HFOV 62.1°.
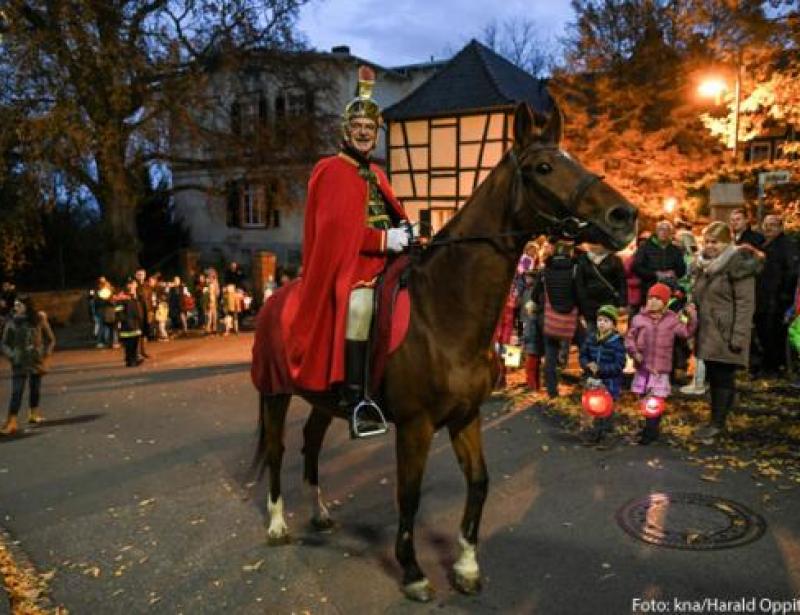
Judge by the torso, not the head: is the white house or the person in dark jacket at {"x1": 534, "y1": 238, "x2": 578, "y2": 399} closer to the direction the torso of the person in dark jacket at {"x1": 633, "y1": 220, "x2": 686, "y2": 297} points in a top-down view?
the person in dark jacket

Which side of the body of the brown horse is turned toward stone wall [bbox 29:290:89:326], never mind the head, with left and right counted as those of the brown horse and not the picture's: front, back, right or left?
back

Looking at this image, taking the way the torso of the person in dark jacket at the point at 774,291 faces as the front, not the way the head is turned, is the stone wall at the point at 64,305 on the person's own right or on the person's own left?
on the person's own right

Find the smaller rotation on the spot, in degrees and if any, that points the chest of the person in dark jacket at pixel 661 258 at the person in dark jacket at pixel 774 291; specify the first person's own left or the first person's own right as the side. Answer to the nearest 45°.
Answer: approximately 90° to the first person's own left

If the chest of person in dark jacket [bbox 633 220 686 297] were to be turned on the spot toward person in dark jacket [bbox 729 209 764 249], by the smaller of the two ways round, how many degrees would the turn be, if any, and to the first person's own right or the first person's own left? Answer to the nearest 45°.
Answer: approximately 90° to the first person's own left

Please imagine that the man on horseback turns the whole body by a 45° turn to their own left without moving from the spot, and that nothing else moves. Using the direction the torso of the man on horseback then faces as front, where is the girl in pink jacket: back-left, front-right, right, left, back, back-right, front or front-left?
front-left

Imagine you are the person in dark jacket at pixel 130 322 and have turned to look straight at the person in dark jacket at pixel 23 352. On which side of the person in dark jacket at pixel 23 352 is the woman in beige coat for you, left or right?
left

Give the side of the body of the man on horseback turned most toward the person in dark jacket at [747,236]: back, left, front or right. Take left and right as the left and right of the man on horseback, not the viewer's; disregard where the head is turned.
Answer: left

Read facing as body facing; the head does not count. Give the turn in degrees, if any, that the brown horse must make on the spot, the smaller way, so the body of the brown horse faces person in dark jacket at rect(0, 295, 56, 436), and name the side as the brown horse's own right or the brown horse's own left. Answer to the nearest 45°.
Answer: approximately 180°

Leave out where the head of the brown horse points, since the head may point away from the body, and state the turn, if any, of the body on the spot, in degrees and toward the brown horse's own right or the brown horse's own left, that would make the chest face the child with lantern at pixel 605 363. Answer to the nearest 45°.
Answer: approximately 90° to the brown horse's own left

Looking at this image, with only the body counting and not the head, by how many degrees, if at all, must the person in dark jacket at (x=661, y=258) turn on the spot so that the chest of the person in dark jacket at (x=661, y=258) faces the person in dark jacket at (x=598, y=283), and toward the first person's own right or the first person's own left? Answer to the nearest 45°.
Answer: approximately 45° to the first person's own right
